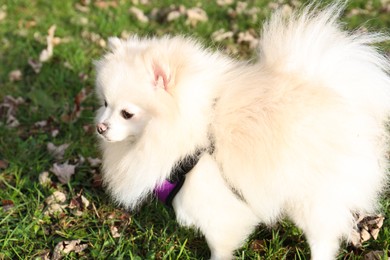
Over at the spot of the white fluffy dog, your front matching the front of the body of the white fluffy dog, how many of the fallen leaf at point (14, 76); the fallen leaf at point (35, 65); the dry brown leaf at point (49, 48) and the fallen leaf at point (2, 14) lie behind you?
0

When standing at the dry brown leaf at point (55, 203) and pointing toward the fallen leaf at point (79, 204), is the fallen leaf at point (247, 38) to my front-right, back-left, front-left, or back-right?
front-left

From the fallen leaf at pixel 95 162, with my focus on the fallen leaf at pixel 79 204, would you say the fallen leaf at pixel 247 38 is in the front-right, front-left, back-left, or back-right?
back-left

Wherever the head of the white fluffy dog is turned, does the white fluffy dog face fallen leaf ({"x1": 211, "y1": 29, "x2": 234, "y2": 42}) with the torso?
no

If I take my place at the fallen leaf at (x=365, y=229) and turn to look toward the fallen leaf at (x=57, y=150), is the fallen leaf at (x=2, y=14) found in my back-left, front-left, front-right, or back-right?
front-right

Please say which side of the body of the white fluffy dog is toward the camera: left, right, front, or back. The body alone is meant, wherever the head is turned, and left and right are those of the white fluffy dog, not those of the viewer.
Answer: left

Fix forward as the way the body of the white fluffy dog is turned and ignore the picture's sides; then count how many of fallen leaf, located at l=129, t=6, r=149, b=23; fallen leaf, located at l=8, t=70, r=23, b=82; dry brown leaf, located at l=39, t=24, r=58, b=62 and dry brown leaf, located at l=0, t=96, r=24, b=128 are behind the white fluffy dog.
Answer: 0

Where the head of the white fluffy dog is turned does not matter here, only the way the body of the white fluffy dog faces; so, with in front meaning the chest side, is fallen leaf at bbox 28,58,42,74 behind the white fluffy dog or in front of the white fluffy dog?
in front

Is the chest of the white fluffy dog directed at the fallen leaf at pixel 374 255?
no

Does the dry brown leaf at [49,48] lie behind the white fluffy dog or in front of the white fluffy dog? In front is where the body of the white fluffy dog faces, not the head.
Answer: in front

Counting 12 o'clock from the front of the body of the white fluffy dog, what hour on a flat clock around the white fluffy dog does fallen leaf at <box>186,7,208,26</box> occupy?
The fallen leaf is roughly at 2 o'clock from the white fluffy dog.

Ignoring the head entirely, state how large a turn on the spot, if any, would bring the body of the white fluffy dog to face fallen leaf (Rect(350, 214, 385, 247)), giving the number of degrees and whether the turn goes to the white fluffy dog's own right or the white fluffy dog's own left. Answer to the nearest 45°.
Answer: approximately 135° to the white fluffy dog's own right

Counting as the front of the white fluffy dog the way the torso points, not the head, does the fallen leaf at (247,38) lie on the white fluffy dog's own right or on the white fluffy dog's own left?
on the white fluffy dog's own right

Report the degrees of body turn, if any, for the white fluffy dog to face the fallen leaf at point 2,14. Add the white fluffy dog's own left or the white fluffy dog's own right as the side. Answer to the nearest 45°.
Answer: approximately 45° to the white fluffy dog's own right
